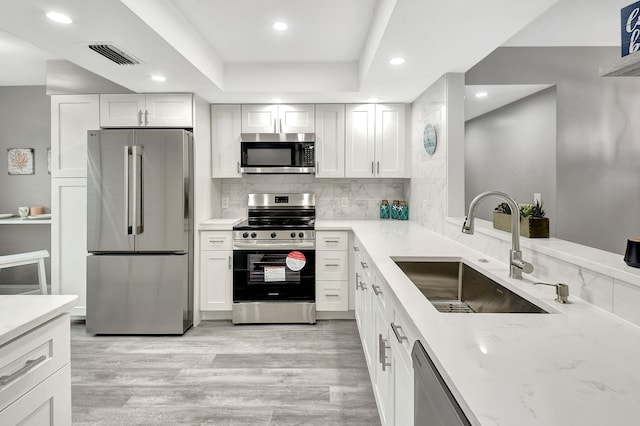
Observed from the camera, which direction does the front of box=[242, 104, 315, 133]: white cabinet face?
facing the viewer

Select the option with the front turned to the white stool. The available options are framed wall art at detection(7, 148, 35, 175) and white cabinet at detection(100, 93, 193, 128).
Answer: the framed wall art

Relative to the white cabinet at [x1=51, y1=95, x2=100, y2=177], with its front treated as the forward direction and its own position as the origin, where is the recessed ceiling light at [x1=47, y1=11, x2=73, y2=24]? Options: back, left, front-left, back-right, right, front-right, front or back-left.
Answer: front

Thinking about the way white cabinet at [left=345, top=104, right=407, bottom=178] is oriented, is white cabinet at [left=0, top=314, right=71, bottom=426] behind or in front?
in front

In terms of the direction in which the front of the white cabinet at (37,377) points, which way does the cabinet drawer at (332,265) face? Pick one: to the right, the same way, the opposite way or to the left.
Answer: to the right

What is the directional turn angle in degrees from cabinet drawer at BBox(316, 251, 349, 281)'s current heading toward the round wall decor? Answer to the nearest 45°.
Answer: approximately 45° to its left

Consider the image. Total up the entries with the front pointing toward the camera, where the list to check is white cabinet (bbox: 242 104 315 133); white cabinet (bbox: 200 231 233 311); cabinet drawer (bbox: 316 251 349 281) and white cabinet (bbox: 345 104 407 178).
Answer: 4

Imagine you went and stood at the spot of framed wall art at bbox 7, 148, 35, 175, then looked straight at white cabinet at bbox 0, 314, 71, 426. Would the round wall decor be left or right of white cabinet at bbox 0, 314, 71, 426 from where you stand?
left

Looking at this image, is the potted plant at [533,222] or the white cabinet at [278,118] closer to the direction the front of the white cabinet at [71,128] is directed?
the potted plant

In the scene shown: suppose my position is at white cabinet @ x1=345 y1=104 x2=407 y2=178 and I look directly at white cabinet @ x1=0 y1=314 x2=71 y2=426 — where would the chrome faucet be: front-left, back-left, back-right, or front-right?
front-left

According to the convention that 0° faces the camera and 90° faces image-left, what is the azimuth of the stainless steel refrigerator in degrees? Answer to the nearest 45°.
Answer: approximately 0°

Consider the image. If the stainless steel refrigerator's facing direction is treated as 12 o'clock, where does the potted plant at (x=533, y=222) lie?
The potted plant is roughly at 11 o'clock from the stainless steel refrigerator.

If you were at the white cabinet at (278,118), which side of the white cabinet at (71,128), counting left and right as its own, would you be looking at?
left
